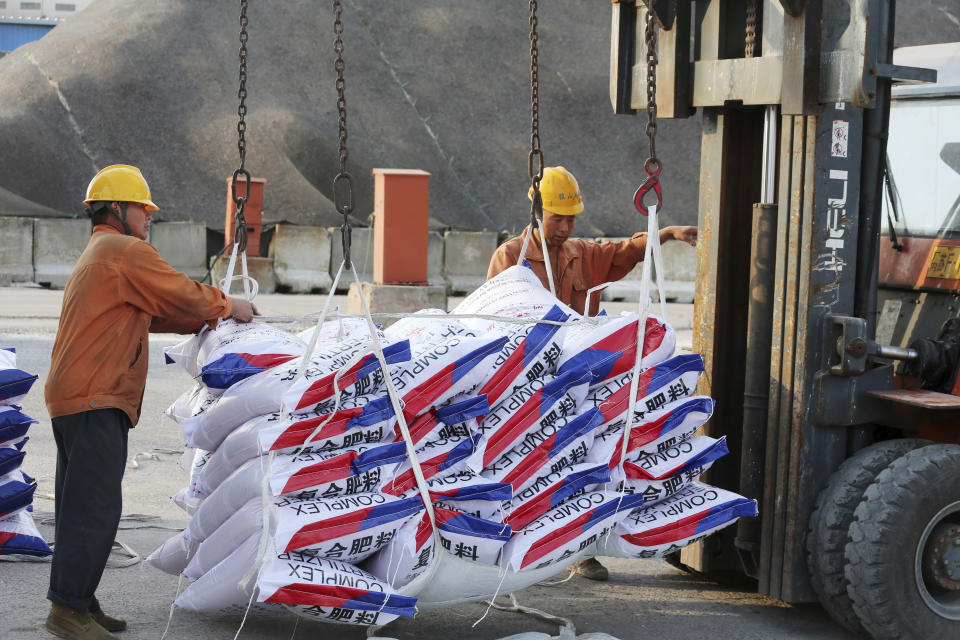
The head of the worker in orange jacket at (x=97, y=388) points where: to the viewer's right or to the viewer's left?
to the viewer's right

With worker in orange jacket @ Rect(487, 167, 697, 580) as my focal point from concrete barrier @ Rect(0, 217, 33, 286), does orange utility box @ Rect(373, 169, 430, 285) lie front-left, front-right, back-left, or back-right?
front-left

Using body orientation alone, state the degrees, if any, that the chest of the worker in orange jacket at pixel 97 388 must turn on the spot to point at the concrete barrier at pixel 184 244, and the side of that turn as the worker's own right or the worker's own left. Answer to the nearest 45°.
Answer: approximately 90° to the worker's own left

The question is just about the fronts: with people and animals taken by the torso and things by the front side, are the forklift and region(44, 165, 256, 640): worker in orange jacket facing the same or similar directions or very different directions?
very different directions

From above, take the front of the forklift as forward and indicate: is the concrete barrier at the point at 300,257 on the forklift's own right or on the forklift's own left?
on the forklift's own right

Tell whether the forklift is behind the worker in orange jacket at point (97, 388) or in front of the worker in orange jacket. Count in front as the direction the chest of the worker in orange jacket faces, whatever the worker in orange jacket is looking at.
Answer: in front

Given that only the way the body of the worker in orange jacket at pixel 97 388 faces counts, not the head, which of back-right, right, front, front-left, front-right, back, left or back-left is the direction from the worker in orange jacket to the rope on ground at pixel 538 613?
front

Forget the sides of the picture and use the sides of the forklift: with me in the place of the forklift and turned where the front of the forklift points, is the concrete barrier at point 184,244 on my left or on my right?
on my right

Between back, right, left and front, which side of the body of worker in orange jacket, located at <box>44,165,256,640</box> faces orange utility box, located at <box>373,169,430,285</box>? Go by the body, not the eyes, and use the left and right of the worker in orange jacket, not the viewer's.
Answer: left

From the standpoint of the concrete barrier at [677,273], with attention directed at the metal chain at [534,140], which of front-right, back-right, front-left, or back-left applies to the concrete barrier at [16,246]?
front-right

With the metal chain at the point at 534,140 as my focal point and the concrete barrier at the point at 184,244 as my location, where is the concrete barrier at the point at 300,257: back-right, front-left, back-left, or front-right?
front-left

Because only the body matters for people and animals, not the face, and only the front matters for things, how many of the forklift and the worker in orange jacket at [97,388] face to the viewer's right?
1

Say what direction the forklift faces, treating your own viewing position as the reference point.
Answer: facing the viewer and to the left of the viewer

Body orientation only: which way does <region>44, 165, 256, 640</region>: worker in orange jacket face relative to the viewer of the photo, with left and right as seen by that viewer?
facing to the right of the viewer
